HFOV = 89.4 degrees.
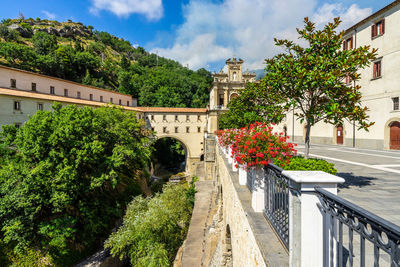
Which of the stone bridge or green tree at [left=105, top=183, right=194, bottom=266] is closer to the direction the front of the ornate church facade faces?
the green tree

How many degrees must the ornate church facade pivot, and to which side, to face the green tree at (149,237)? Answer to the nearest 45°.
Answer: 0° — it already faces it

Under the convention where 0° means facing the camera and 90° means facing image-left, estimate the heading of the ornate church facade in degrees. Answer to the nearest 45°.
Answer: approximately 0°

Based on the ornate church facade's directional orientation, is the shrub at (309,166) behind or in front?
in front

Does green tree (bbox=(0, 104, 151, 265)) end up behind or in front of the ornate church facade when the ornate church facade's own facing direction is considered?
in front

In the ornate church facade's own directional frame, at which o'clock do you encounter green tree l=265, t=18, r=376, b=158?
The green tree is roughly at 12 o'clock from the ornate church facade.

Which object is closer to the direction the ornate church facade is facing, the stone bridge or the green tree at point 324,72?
the green tree

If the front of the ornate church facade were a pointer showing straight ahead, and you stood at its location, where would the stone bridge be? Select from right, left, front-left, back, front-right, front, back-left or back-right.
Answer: front-right
